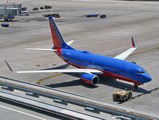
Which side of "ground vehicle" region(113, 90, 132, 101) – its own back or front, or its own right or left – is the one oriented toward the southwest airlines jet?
right

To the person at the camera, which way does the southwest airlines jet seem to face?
facing the viewer and to the right of the viewer

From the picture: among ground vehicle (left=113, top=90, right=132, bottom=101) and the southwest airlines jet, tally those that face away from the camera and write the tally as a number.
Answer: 0

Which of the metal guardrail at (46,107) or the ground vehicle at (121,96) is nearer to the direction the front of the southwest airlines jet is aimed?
the ground vehicle

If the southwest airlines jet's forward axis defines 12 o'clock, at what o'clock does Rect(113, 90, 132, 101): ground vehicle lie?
The ground vehicle is roughly at 1 o'clock from the southwest airlines jet.

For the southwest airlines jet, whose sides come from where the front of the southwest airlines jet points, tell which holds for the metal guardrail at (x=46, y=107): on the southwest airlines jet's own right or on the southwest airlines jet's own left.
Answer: on the southwest airlines jet's own right

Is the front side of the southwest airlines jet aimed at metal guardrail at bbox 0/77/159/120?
no
